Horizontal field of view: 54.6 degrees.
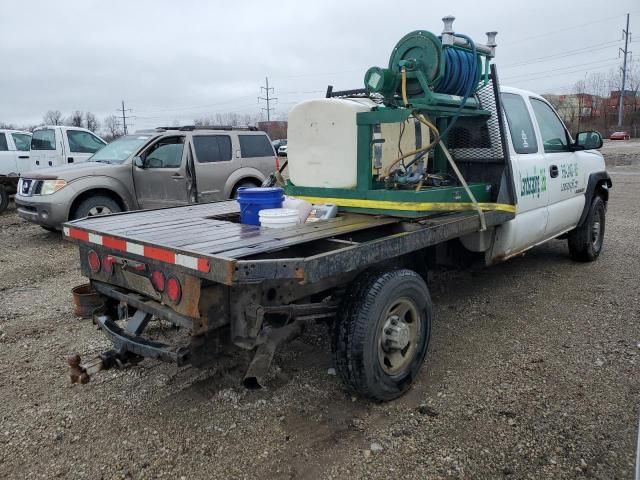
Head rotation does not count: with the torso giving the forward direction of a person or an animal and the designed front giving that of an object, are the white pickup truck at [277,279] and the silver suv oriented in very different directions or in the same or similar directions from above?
very different directions

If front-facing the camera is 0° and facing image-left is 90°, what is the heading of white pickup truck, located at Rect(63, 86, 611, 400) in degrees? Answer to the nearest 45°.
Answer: approximately 225°

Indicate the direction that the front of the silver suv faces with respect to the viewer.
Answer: facing the viewer and to the left of the viewer

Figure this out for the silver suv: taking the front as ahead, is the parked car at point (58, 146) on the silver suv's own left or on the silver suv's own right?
on the silver suv's own right

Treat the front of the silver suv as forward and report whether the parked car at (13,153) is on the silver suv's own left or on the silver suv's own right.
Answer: on the silver suv's own right
